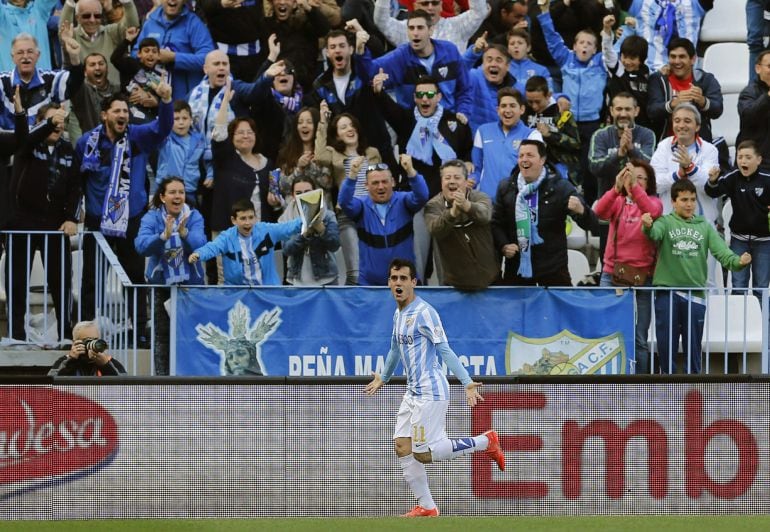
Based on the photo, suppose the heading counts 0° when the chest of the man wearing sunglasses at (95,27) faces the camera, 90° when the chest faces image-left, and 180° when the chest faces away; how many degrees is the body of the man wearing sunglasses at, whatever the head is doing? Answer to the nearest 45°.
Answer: approximately 0°

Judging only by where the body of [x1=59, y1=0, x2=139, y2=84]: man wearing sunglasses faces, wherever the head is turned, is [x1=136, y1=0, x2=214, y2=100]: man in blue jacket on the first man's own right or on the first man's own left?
on the first man's own left

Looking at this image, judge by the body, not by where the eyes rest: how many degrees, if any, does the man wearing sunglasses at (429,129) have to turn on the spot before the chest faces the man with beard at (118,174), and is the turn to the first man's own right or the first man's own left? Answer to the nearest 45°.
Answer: approximately 90° to the first man's own right

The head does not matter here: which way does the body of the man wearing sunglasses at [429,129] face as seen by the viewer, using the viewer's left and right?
facing the viewer

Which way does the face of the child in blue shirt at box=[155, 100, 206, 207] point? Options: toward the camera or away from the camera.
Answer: toward the camera

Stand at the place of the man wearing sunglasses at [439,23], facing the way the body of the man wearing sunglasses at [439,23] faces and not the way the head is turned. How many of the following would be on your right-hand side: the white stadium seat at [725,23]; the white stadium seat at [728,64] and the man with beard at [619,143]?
0

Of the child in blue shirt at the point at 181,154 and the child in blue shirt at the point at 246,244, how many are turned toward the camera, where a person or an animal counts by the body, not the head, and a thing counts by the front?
2

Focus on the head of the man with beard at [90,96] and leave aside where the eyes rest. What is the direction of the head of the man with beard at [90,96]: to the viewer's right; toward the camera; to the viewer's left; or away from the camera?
toward the camera

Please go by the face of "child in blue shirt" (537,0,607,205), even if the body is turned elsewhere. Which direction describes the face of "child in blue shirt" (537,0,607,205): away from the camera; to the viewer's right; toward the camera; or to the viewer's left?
toward the camera

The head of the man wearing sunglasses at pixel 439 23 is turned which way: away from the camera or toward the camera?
toward the camera

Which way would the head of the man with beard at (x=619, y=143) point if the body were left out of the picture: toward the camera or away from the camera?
toward the camera

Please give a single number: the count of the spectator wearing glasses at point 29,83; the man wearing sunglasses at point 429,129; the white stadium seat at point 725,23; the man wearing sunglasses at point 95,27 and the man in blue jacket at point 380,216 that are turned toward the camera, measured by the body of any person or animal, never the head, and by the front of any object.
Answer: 5

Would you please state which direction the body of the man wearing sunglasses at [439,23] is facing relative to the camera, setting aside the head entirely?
toward the camera

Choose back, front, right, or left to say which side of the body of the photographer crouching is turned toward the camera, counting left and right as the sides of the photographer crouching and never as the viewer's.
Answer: front

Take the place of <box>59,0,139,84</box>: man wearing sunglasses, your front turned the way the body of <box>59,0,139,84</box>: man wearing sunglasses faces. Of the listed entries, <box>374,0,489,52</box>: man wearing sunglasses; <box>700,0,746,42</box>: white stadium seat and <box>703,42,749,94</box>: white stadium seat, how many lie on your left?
3

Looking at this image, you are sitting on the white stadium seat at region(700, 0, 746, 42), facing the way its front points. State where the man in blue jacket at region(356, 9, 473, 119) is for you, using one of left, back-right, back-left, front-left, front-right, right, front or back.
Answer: front-right
